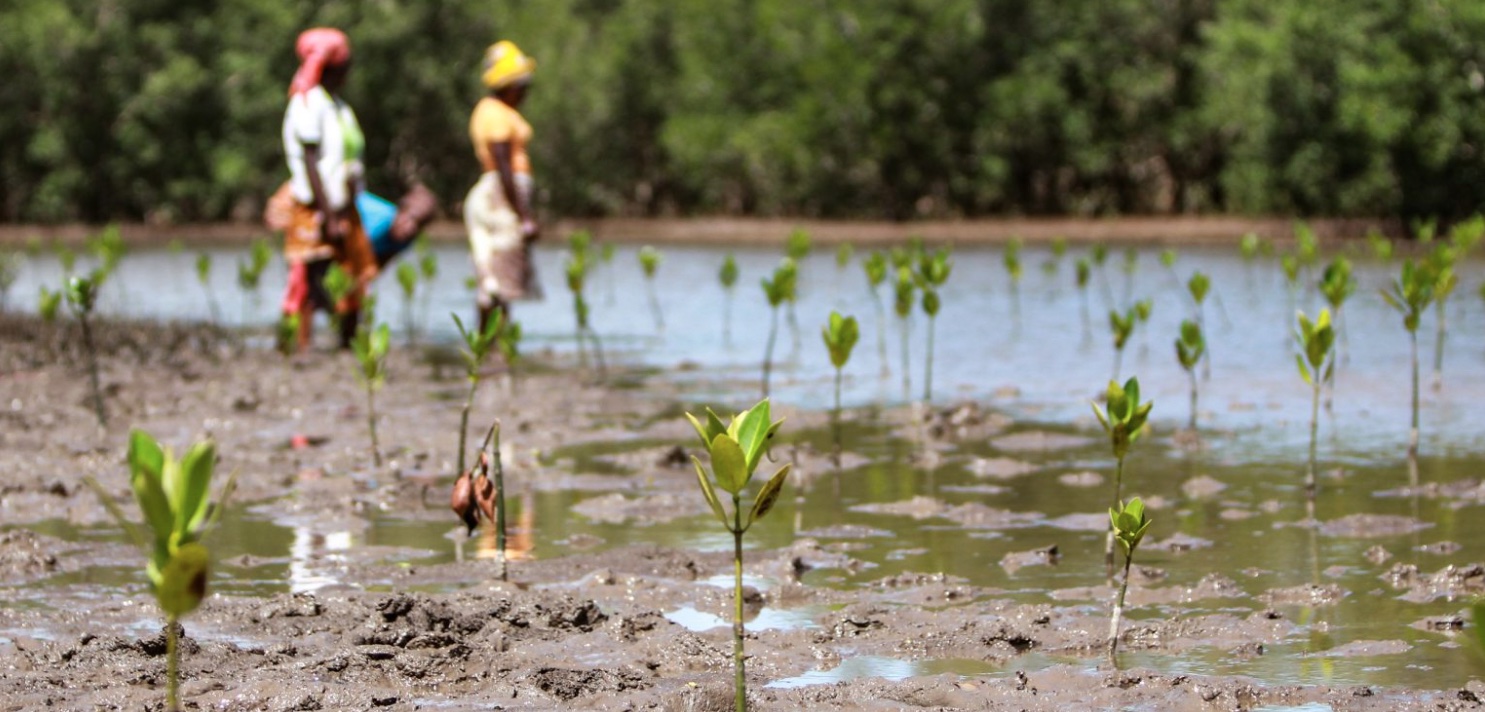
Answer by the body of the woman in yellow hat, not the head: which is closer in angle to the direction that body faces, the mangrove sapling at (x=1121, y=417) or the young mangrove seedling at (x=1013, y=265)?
the young mangrove seedling

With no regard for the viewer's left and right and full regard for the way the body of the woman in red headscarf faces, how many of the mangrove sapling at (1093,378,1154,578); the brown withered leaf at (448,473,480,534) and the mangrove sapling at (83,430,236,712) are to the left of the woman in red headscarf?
0

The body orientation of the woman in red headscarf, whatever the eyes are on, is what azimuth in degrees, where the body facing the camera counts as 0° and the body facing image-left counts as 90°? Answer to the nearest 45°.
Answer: approximately 270°

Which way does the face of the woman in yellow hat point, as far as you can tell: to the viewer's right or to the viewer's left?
to the viewer's right

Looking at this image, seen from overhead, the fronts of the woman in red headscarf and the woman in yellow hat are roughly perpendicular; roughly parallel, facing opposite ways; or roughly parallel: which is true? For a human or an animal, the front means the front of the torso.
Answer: roughly parallel

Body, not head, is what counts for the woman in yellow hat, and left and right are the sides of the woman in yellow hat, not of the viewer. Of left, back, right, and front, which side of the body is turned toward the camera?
right

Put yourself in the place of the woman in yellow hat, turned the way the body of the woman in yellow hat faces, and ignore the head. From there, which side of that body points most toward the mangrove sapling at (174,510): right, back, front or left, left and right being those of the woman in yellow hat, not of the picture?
right

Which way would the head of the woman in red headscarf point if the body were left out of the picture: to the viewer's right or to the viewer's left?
to the viewer's right

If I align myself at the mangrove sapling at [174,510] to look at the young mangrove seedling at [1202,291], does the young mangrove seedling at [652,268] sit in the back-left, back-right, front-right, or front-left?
front-left

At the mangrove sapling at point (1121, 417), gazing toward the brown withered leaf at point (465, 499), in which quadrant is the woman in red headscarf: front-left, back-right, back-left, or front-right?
front-right

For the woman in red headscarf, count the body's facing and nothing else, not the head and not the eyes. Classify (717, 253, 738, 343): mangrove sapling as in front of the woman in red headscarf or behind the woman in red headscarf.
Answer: in front

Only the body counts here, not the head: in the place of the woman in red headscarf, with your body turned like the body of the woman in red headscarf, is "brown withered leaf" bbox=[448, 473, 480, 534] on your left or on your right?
on your right

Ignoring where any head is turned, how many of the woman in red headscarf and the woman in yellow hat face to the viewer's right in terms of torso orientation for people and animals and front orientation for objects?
2

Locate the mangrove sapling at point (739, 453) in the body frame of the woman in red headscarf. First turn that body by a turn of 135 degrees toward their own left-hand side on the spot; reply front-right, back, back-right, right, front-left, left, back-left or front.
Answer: back-left

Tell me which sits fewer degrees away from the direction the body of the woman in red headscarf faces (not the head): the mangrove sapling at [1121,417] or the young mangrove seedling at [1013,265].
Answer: the young mangrove seedling

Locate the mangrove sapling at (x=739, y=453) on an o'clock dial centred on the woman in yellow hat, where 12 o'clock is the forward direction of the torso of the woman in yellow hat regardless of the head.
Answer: The mangrove sapling is roughly at 3 o'clock from the woman in yellow hat.

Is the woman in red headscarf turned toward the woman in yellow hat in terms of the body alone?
yes

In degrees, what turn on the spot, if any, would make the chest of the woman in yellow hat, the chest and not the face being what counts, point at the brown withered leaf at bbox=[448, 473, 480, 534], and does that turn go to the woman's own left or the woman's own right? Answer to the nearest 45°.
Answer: approximately 90° to the woman's own right
